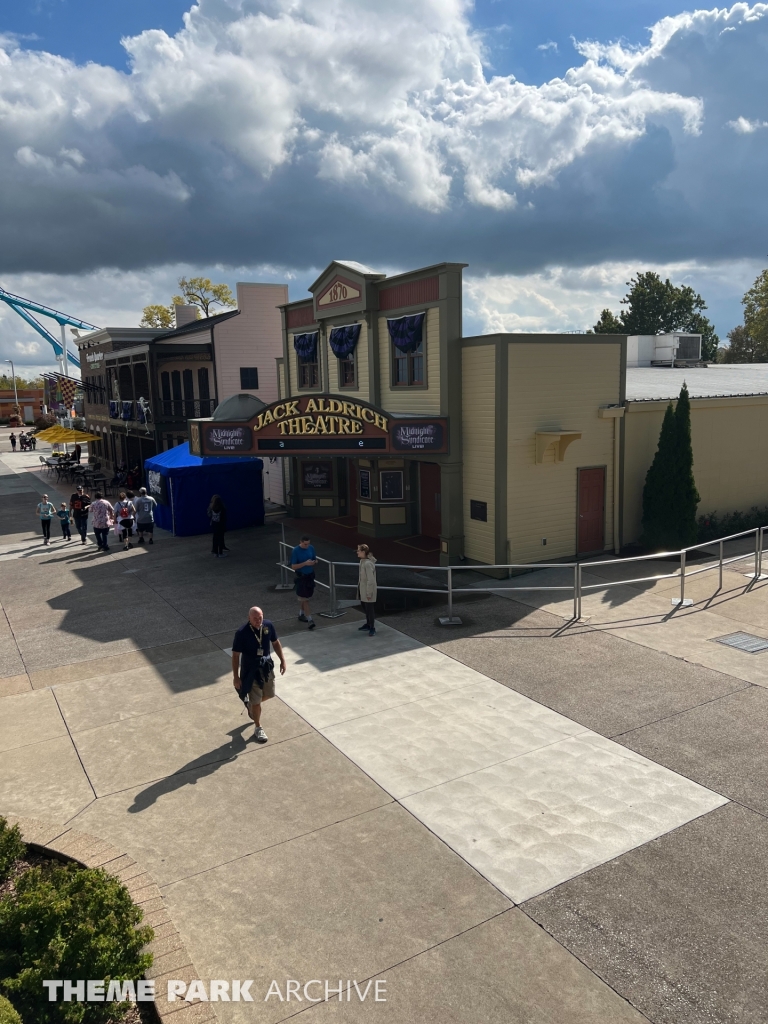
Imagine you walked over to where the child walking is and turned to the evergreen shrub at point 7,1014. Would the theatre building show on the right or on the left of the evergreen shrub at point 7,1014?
left

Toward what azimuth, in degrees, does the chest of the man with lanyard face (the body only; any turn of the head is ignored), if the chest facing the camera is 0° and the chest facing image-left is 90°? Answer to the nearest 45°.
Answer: approximately 0°

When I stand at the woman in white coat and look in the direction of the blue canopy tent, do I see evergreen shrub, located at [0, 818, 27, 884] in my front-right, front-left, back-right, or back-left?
back-left

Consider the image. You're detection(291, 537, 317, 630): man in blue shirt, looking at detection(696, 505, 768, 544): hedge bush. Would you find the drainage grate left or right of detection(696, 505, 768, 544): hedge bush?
right

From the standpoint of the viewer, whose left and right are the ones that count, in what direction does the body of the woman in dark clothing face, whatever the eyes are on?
facing away from the viewer
